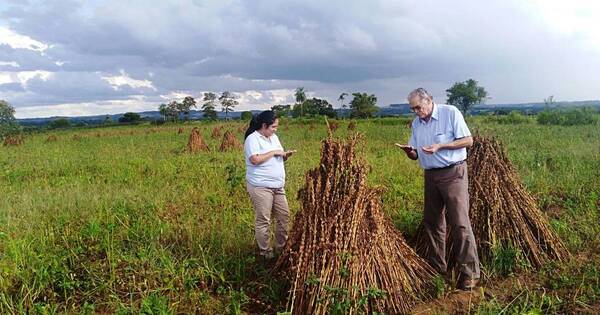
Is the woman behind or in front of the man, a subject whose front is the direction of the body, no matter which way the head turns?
in front

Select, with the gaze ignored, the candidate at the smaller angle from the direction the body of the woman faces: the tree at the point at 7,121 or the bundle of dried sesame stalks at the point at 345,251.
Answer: the bundle of dried sesame stalks

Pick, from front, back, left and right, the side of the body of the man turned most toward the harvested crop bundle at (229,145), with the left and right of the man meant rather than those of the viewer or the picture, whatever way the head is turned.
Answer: right

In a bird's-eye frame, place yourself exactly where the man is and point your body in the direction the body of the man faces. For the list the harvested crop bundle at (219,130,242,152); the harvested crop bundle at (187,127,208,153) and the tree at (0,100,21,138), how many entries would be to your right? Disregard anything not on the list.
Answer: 3

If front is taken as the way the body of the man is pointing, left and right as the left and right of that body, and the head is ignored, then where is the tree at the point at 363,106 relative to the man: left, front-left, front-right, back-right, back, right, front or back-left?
back-right

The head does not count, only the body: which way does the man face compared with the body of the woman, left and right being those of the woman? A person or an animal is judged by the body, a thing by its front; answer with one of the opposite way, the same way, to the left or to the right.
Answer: to the right

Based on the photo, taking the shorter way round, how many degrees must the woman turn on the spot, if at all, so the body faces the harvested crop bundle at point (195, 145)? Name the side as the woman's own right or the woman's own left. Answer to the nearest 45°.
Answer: approximately 135° to the woman's own left

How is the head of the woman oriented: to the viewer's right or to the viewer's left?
to the viewer's right

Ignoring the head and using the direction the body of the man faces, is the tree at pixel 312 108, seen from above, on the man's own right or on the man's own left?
on the man's own right

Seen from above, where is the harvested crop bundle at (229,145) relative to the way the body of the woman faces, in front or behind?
behind

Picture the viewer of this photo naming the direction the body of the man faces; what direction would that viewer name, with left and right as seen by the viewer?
facing the viewer and to the left of the viewer

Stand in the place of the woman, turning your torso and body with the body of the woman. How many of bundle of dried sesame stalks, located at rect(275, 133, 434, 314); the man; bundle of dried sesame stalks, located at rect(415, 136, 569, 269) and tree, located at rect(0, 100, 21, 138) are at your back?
1

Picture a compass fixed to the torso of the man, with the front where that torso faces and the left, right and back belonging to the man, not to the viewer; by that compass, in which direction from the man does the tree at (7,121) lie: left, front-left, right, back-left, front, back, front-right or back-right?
right

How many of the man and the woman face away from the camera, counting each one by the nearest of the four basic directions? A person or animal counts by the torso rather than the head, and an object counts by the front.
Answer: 0
